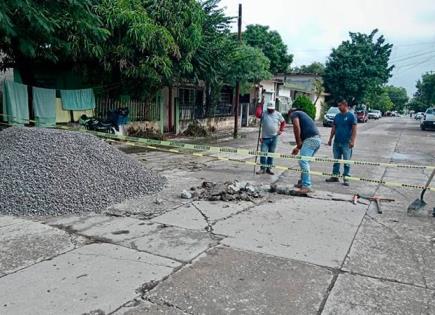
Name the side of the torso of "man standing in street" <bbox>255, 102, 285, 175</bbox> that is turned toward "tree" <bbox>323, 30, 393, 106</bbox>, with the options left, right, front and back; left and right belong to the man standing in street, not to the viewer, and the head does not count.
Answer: back

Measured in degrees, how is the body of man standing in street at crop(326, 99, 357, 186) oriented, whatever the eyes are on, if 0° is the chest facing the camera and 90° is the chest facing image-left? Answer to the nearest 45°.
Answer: approximately 45°

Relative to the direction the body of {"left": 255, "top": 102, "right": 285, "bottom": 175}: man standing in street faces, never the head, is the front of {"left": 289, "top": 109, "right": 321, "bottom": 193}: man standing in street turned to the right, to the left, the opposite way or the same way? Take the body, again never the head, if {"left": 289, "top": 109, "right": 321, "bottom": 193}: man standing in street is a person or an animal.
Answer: to the right

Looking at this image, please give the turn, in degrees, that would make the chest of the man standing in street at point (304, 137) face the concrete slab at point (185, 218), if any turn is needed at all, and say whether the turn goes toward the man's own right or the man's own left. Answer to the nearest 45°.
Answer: approximately 45° to the man's own left

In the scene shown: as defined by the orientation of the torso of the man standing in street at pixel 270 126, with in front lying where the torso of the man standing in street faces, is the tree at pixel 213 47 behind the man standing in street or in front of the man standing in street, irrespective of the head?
behind

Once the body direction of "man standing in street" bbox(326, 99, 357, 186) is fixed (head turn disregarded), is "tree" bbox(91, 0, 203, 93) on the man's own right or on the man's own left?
on the man's own right

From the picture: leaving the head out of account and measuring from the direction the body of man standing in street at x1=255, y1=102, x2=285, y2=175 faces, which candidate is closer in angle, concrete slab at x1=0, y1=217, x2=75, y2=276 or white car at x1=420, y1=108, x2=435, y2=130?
the concrete slab

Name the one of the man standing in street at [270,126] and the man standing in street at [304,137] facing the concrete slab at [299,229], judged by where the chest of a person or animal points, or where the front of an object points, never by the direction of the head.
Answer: the man standing in street at [270,126]

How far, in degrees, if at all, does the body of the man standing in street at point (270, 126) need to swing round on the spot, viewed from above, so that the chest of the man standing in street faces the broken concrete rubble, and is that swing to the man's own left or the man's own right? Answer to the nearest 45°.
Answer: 0° — they already face it

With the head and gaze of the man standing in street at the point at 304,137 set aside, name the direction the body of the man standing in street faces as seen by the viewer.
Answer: to the viewer's left

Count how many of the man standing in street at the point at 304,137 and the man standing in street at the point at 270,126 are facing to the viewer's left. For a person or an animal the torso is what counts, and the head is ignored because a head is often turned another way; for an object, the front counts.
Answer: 1
